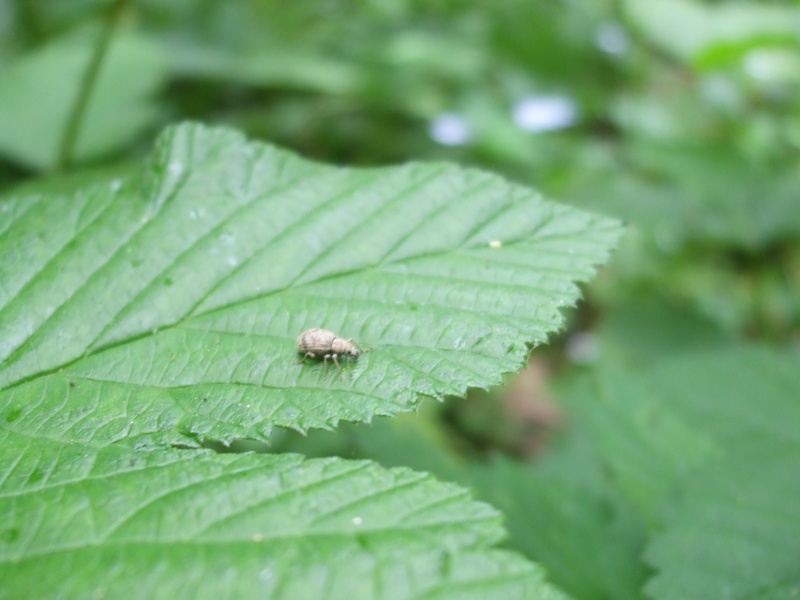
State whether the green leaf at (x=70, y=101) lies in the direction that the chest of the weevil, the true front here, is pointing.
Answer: no

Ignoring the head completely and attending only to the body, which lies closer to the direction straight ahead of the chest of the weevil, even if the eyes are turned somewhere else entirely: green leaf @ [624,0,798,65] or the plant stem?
the green leaf

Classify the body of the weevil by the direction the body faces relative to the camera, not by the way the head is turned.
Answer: to the viewer's right

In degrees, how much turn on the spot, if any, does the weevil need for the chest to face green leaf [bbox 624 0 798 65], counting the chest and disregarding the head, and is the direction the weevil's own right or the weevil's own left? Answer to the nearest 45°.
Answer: approximately 45° to the weevil's own left

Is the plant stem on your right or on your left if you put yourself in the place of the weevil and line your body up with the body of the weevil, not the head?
on your left
